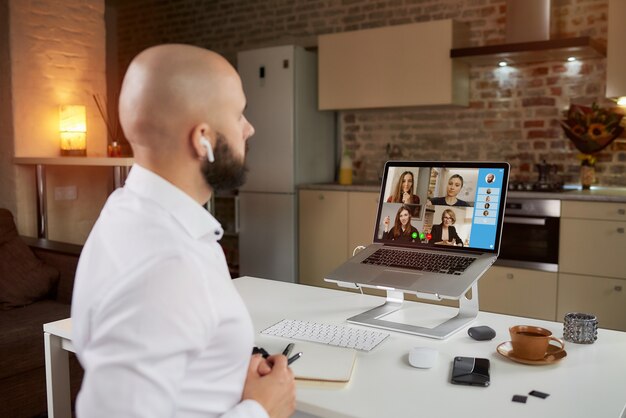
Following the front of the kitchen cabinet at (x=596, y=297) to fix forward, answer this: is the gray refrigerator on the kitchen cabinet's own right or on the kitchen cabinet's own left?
on the kitchen cabinet's own right

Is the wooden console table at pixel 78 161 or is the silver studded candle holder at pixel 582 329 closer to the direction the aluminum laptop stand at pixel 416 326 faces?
the wooden console table

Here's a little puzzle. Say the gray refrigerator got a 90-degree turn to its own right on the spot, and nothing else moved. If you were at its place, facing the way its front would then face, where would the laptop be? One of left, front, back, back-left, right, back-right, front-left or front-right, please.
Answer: back-left

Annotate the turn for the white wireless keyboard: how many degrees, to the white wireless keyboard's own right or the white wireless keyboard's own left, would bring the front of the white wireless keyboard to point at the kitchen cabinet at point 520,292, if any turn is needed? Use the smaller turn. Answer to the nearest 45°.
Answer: approximately 180°

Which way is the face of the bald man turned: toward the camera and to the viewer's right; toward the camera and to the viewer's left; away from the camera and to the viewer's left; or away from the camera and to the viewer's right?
away from the camera and to the viewer's right

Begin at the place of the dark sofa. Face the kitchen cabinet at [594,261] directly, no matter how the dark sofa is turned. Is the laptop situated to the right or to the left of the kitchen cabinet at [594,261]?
right

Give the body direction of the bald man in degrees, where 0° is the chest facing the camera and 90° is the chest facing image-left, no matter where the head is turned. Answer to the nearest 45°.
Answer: approximately 270°

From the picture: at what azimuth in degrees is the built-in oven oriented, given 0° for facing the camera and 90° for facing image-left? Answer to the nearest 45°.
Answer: approximately 45°

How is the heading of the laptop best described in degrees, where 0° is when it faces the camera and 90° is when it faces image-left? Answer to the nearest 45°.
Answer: approximately 45°

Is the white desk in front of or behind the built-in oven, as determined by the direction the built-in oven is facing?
in front
